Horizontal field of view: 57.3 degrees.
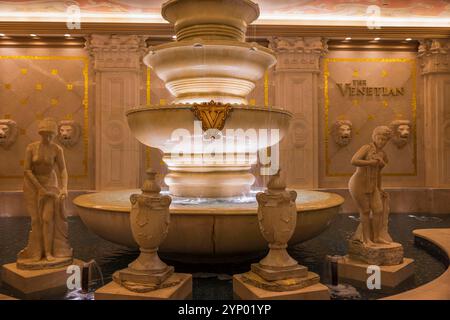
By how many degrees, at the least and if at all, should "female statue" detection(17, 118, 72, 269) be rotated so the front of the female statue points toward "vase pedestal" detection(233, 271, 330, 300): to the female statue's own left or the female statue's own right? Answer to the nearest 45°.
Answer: approximately 45° to the female statue's own left

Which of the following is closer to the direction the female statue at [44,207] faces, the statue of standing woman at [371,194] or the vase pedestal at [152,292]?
the vase pedestal

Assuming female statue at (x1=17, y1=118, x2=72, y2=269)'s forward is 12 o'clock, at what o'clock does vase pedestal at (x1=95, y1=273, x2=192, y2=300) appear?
The vase pedestal is roughly at 11 o'clock from the female statue.

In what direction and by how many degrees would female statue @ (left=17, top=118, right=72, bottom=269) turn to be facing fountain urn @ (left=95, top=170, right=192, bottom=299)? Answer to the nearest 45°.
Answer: approximately 45° to its left

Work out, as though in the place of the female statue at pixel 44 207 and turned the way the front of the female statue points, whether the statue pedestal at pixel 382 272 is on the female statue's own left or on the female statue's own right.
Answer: on the female statue's own left

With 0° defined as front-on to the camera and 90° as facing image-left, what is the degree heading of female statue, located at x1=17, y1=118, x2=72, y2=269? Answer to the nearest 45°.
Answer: approximately 0°

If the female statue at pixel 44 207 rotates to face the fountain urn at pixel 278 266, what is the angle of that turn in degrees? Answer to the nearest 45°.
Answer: approximately 45° to its left

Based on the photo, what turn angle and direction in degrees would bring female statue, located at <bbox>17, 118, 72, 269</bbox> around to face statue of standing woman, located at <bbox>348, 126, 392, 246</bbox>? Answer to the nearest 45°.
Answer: approximately 90° to its left

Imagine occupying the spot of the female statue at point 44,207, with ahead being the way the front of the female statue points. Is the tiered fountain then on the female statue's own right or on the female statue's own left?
on the female statue's own left
